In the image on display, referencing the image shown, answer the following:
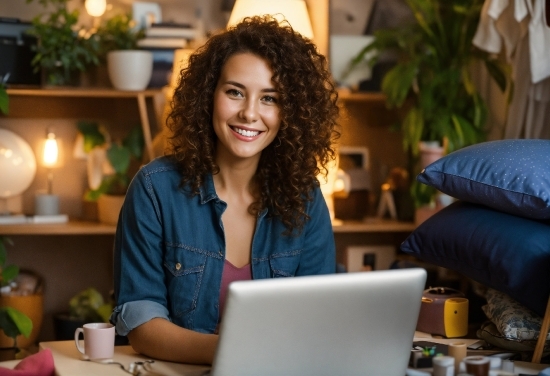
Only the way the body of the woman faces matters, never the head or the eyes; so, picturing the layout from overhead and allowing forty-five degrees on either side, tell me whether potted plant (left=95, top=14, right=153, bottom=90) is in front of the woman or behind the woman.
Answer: behind

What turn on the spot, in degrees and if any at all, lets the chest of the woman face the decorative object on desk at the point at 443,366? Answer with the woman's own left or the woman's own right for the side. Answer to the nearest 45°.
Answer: approximately 45° to the woman's own left

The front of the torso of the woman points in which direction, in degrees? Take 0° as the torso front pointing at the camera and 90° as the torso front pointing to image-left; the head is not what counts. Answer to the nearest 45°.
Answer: approximately 0°

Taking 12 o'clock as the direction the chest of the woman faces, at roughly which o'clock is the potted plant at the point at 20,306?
The potted plant is roughly at 5 o'clock from the woman.

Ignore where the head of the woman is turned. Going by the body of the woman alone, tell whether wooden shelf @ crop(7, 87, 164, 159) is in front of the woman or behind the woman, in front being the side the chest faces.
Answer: behind

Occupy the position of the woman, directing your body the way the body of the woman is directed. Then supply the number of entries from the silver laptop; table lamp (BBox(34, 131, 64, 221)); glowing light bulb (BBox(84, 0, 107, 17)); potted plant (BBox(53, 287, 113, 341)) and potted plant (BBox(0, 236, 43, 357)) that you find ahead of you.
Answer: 1

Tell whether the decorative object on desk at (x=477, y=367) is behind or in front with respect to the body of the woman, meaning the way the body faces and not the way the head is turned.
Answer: in front

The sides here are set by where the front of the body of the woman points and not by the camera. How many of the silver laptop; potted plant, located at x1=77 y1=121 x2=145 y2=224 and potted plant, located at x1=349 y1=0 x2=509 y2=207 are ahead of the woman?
1

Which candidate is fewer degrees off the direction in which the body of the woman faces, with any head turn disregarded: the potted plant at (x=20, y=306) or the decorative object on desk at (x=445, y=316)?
the decorative object on desk

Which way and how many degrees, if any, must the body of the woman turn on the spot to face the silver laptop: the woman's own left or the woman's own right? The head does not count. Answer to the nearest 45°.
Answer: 0° — they already face it

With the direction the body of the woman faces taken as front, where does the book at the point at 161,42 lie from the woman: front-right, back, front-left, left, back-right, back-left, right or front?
back

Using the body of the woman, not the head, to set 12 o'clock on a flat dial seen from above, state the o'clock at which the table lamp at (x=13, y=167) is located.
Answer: The table lamp is roughly at 5 o'clock from the woman.

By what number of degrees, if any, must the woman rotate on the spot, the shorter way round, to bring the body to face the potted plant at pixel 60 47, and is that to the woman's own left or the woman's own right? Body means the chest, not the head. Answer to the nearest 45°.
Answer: approximately 135° to the woman's own right

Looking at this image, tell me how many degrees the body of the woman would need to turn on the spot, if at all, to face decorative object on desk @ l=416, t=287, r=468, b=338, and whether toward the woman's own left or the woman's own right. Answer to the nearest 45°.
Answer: approximately 90° to the woman's own left
